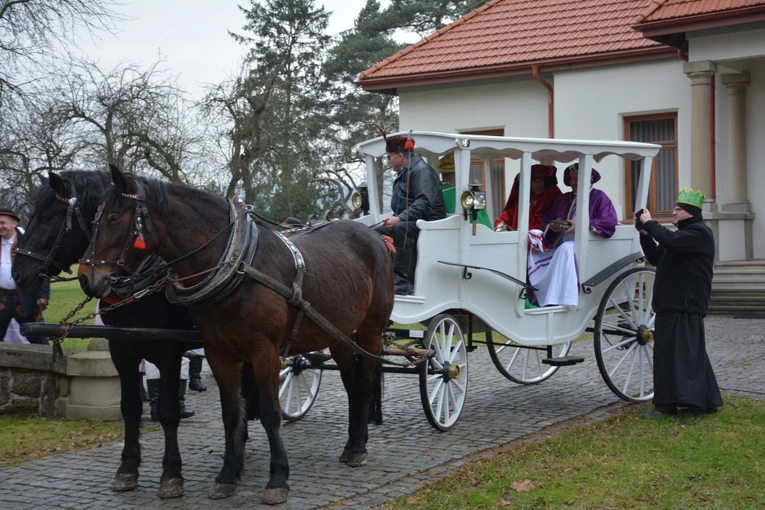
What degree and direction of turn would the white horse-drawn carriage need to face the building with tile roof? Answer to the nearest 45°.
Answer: approximately 135° to its right

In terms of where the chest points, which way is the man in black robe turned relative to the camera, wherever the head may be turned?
to the viewer's left

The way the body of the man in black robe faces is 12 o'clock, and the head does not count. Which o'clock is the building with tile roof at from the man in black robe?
The building with tile roof is roughly at 3 o'clock from the man in black robe.

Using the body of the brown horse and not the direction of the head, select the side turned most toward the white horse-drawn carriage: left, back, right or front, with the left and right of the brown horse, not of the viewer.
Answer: back

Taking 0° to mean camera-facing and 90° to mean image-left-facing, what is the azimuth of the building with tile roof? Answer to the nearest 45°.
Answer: approximately 45°

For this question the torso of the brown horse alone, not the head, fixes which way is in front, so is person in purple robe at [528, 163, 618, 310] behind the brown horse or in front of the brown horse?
behind

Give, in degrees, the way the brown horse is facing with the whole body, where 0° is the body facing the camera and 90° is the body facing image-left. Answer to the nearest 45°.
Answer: approximately 45°

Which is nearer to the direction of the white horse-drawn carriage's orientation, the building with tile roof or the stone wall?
the stone wall

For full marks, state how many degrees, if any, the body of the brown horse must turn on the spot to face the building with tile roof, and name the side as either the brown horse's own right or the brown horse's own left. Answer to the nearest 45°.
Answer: approximately 180°

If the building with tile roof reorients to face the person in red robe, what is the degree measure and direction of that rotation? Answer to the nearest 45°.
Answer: approximately 45° to its left

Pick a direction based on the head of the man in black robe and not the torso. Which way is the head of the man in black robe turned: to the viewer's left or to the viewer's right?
to the viewer's left
